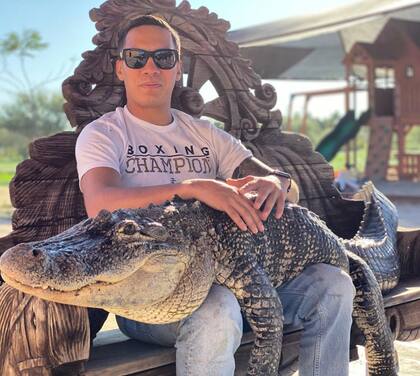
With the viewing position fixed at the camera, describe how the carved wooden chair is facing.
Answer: facing the viewer

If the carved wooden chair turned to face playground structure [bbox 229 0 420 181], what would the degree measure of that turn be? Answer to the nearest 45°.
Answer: approximately 180°

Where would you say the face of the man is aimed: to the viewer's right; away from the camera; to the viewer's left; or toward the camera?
toward the camera

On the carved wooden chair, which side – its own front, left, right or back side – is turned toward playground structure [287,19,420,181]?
back
